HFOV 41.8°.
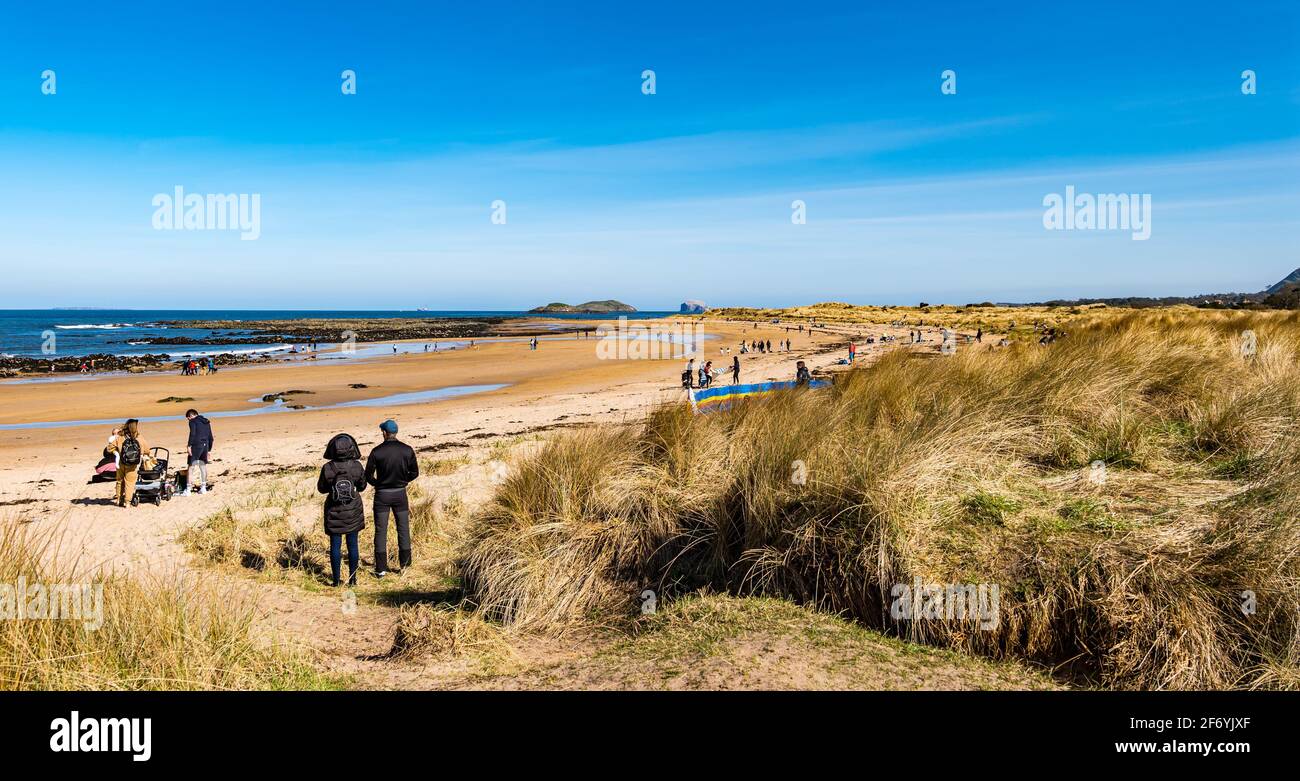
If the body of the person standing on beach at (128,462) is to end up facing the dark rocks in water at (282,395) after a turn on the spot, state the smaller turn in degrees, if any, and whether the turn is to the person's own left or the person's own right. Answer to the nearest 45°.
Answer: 0° — they already face it

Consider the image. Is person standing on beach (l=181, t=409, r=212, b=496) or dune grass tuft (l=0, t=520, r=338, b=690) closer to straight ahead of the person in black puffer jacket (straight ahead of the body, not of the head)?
the person standing on beach

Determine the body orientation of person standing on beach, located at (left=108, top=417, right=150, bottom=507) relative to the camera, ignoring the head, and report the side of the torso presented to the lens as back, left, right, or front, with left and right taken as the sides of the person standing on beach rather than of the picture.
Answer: back

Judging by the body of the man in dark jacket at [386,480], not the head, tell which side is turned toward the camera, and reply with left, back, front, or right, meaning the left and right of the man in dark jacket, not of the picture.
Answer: back

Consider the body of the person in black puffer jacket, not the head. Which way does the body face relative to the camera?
away from the camera

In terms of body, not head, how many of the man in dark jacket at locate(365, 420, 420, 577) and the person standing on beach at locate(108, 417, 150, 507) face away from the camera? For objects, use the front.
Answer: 2

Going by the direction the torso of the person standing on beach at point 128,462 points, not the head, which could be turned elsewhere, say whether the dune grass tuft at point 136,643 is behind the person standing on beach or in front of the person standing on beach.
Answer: behind

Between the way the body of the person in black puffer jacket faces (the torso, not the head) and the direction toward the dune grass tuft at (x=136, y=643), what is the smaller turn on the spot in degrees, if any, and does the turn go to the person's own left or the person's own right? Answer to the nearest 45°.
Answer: approximately 180°

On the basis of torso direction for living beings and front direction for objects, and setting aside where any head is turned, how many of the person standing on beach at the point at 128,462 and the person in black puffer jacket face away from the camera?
2
